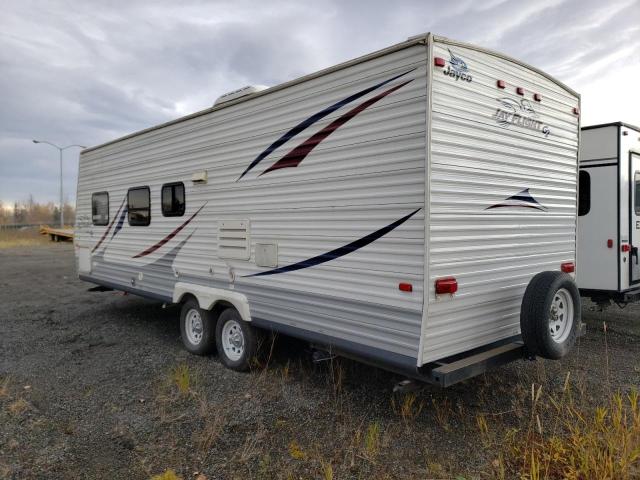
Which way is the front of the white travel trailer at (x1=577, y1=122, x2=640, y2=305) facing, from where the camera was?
facing away from the viewer and to the left of the viewer

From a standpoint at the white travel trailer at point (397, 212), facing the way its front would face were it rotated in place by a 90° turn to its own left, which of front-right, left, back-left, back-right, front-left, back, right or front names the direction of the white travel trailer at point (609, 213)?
back

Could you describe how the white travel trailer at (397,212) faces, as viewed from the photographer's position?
facing away from the viewer and to the left of the viewer
